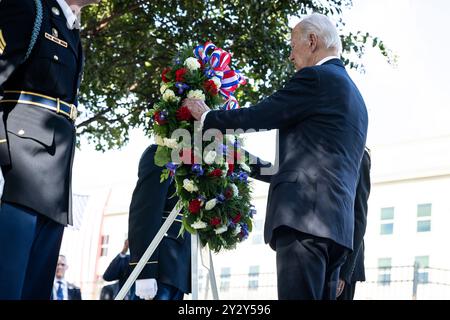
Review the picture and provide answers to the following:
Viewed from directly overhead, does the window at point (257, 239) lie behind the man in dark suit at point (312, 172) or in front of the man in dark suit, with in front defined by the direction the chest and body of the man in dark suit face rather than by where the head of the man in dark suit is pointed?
in front

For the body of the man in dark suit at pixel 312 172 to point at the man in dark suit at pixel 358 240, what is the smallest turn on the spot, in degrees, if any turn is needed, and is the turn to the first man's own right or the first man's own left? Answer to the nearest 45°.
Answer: approximately 45° to the first man's own right

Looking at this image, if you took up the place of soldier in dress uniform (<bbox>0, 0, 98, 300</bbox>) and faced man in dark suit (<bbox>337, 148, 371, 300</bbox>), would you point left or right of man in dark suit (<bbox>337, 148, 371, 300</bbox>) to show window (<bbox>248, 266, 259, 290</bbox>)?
left

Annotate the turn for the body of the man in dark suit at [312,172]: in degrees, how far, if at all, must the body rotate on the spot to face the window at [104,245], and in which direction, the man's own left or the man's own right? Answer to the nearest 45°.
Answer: approximately 45° to the man's own right

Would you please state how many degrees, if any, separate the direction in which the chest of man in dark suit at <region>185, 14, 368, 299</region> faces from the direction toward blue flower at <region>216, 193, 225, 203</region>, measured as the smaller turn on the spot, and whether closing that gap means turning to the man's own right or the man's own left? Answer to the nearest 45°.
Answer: approximately 45° to the man's own right

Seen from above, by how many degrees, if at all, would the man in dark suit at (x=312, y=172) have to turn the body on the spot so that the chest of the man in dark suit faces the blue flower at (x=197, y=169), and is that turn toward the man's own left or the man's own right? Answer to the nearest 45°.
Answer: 0° — they already face it

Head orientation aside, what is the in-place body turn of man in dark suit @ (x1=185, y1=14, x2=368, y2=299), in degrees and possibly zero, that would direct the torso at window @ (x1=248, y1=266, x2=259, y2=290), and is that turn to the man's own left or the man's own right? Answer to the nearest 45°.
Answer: approximately 45° to the man's own right

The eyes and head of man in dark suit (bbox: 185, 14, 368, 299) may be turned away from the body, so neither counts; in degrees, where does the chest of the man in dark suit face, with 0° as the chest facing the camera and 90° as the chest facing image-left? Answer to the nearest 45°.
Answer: approximately 135°

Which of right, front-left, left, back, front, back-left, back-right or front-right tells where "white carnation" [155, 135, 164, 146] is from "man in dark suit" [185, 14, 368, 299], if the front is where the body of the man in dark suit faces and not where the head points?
front
